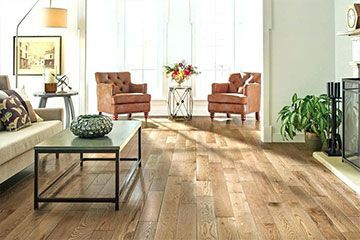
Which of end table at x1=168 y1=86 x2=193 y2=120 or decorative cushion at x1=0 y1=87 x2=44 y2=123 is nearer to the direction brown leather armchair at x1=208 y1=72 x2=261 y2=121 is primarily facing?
the decorative cushion

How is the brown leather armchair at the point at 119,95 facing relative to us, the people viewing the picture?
facing the viewer and to the right of the viewer

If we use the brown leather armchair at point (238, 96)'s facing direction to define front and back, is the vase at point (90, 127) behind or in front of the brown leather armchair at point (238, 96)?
in front

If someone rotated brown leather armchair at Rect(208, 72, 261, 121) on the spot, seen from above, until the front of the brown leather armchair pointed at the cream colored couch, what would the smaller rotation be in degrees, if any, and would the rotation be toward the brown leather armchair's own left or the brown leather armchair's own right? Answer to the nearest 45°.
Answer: approximately 45° to the brown leather armchair's own left

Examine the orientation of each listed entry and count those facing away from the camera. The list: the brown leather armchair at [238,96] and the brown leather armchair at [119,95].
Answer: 0

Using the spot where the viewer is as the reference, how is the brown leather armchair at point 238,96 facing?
facing the viewer and to the left of the viewer

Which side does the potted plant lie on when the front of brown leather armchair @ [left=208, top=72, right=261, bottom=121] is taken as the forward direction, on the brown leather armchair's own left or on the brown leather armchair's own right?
on the brown leather armchair's own left

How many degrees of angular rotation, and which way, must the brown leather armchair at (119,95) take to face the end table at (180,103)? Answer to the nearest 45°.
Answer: approximately 90° to its left

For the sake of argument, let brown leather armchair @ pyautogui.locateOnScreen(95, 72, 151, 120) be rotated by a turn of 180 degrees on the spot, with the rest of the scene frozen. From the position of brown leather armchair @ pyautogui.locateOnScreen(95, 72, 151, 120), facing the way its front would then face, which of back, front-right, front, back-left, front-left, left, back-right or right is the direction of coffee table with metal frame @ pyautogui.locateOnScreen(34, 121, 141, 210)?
back-left

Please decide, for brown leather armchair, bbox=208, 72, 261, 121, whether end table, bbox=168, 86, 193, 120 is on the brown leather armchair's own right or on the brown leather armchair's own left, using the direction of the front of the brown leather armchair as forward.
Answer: on the brown leather armchair's own right

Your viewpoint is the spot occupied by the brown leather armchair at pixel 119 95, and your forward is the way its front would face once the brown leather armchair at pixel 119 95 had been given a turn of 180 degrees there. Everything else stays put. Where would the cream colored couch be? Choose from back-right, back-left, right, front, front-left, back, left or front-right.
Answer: back-left
